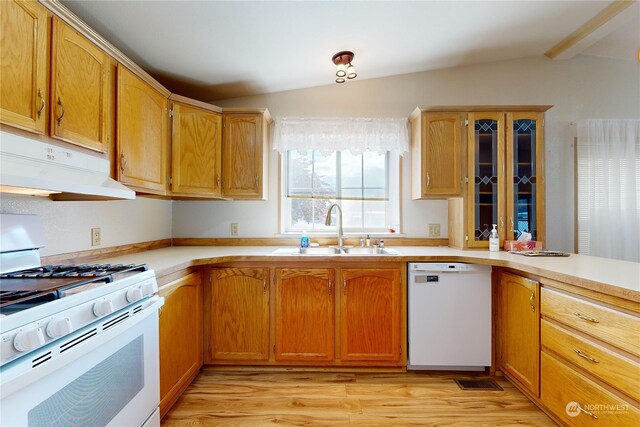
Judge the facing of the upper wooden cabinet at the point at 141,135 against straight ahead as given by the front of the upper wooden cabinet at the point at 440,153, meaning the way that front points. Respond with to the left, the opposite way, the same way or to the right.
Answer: to the left

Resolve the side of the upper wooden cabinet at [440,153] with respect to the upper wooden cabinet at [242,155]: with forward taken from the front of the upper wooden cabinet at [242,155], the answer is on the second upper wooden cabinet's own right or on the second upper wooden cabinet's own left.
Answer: on the second upper wooden cabinet's own left

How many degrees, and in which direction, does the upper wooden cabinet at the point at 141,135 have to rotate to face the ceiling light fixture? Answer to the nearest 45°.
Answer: approximately 45° to its left

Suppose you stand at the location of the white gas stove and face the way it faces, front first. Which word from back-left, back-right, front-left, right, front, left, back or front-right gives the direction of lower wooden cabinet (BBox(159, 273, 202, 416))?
left

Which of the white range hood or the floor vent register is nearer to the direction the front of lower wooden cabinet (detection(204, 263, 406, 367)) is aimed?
the white range hood

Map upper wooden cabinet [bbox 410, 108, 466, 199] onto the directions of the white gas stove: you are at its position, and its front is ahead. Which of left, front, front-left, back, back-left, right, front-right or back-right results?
front-left

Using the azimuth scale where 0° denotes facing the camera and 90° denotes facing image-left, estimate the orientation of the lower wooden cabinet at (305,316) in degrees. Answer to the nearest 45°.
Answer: approximately 0°

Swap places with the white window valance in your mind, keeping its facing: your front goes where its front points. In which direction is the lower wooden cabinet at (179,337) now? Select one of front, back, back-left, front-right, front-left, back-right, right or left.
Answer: front-right

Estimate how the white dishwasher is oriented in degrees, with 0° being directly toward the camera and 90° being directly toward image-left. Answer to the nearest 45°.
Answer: approximately 0°

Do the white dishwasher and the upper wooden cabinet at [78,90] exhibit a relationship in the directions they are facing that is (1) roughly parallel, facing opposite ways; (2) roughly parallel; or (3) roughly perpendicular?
roughly perpendicular
